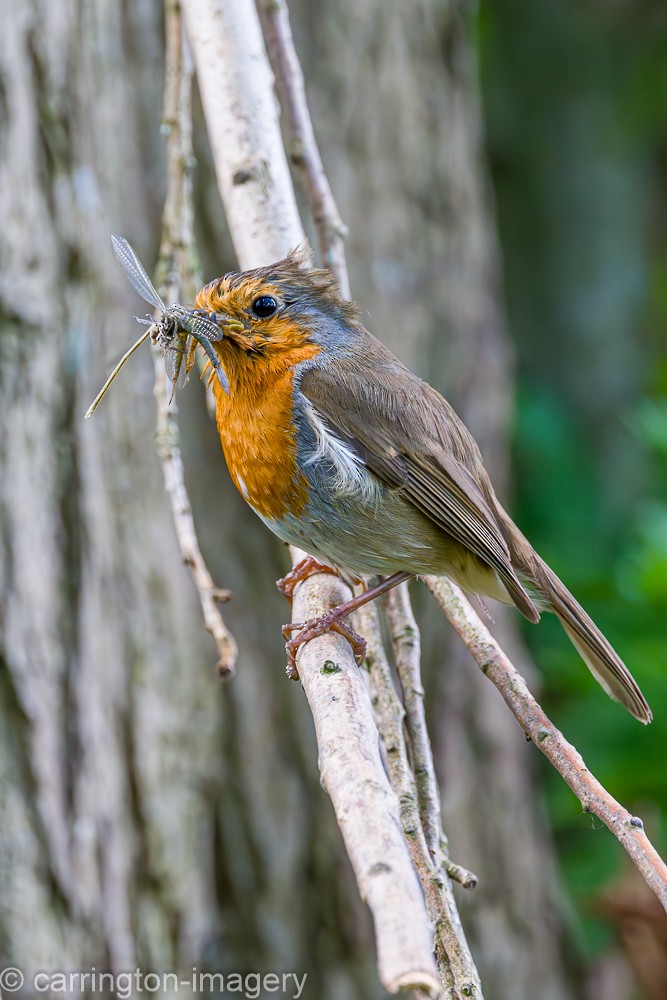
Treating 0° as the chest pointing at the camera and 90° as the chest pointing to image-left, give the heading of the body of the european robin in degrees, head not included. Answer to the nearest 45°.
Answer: approximately 90°
